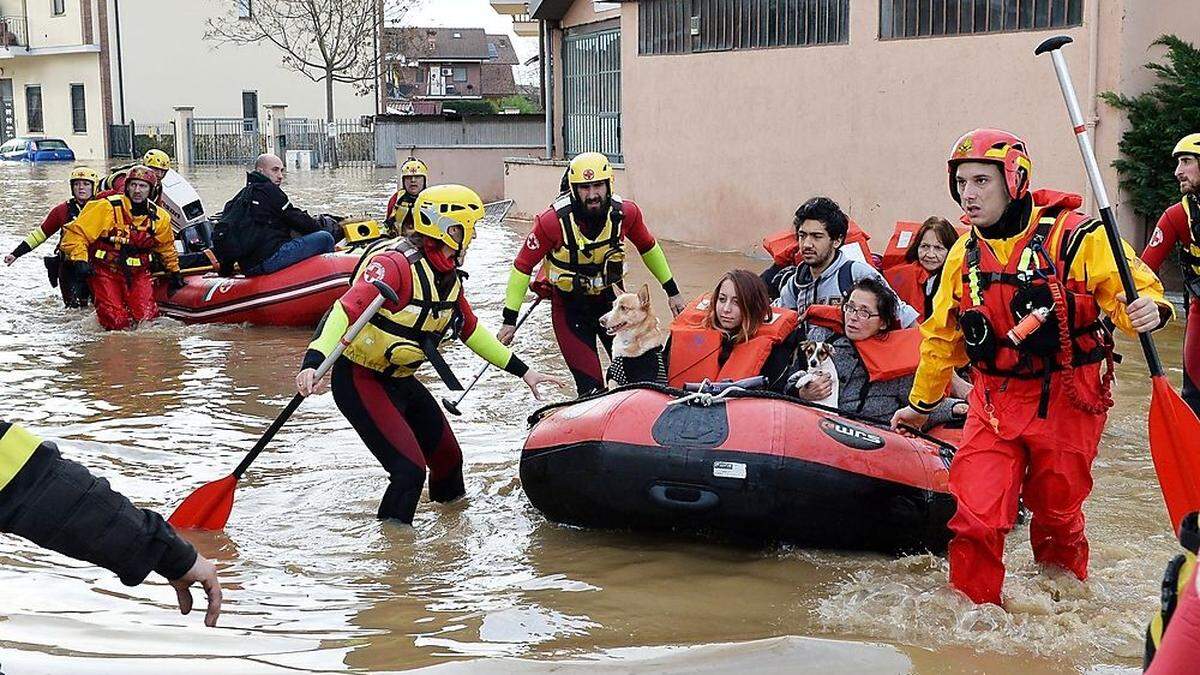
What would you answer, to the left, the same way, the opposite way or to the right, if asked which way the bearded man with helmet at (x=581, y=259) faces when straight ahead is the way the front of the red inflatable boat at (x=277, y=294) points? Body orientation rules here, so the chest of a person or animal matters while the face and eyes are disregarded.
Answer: to the right

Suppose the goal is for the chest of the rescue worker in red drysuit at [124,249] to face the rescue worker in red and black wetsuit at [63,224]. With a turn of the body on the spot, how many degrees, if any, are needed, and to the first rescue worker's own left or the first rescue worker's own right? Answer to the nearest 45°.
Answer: approximately 135° to the first rescue worker's own right

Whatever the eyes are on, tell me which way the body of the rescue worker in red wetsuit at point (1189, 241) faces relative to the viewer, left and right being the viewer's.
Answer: facing the viewer and to the left of the viewer

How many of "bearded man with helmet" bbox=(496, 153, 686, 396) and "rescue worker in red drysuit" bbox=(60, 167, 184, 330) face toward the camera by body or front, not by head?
2

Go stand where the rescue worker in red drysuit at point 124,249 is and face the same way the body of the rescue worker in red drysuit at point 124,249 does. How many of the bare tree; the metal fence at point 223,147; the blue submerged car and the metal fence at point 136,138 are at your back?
4

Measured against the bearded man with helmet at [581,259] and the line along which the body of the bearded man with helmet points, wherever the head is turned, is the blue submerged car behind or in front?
behind

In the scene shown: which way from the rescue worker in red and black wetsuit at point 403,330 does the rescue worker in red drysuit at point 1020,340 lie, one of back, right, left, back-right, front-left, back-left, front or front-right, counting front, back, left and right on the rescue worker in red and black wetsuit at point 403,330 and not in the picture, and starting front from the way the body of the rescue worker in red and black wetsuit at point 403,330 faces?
front

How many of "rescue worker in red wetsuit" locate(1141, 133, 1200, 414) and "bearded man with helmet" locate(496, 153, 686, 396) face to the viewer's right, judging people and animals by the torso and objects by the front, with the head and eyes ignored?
0

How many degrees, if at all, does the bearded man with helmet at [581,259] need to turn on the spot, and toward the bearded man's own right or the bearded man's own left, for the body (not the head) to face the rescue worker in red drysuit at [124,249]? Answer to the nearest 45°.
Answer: approximately 135° to the bearded man's own right

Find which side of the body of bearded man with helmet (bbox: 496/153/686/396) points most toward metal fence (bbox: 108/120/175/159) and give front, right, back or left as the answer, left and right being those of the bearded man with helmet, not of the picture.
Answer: back

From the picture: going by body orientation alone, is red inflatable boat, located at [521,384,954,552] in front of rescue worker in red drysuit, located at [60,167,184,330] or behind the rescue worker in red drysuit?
in front

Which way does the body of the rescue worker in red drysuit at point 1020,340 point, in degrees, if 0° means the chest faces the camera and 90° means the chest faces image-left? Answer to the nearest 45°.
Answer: approximately 45°

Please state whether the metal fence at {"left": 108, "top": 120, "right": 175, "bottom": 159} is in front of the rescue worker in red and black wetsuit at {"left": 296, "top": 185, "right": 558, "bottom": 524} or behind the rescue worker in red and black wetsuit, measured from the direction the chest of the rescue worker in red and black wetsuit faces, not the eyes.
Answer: behind

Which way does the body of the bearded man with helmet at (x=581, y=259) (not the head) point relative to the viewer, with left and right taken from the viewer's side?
facing the viewer

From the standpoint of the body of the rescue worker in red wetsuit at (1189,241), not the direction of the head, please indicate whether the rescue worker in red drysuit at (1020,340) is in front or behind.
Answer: in front
